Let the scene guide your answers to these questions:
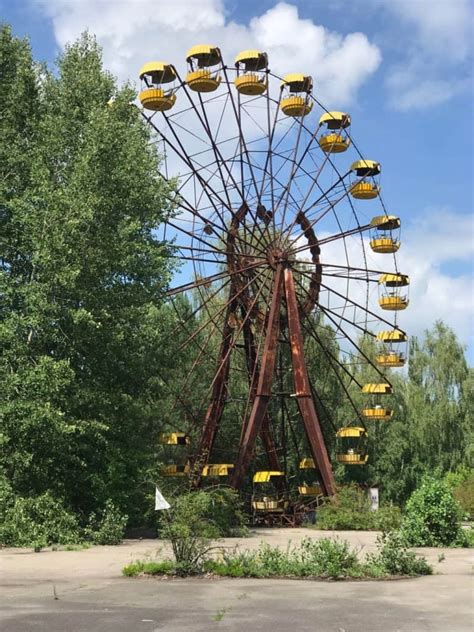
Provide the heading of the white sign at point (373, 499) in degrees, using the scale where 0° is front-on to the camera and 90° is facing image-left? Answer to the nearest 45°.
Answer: approximately 0°

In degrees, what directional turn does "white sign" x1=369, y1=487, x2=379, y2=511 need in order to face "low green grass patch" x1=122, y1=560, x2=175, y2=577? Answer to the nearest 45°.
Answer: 0° — it already faces it

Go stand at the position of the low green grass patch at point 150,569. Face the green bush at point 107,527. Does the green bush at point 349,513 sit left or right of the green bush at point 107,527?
right

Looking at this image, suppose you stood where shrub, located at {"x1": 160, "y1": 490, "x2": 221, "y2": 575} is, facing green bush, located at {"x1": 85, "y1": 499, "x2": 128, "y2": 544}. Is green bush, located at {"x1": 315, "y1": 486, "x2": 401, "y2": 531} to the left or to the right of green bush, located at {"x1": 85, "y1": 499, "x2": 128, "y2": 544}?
right

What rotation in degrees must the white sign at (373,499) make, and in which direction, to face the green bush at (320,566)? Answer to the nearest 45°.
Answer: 0° — it already faces it

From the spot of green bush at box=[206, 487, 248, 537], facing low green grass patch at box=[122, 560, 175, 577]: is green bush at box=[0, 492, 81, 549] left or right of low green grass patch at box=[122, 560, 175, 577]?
right

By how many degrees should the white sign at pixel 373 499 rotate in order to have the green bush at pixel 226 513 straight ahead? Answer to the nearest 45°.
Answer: approximately 45° to its right
